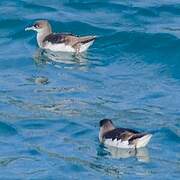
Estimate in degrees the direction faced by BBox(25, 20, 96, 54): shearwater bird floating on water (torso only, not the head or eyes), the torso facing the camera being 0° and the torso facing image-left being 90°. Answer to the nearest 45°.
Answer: approximately 90°

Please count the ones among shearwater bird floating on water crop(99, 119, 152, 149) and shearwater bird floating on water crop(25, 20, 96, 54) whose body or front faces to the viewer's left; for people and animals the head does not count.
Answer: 2

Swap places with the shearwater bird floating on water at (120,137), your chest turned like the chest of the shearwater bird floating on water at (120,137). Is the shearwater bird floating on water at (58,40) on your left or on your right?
on your right

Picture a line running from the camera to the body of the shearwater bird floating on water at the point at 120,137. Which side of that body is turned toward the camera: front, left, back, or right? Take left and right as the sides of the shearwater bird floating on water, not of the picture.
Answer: left

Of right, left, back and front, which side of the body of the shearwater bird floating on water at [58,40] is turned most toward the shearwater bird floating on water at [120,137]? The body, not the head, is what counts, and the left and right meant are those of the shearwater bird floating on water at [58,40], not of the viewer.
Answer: left
